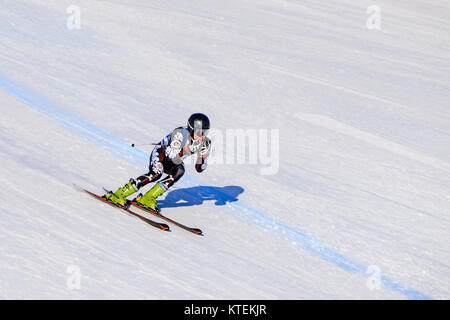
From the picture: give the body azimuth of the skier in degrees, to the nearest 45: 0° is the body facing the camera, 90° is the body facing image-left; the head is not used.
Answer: approximately 315°
